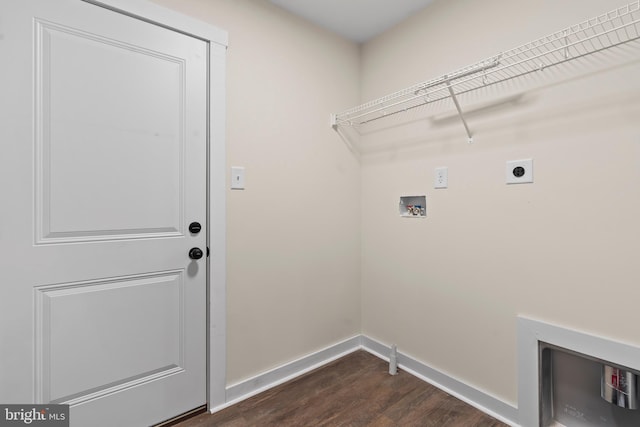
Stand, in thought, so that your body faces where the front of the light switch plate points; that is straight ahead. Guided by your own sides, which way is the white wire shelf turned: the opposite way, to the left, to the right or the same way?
to the right

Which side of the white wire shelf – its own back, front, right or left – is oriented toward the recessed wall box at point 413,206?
right

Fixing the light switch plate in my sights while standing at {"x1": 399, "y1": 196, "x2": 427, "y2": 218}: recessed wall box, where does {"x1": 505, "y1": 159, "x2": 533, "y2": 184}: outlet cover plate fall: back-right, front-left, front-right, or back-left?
back-left

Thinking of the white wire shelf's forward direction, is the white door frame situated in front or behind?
in front

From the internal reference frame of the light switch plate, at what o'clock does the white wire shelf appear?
The white wire shelf is roughly at 10 o'clock from the light switch plate.

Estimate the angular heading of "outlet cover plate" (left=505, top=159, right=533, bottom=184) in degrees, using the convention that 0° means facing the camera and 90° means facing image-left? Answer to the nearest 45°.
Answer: approximately 0°

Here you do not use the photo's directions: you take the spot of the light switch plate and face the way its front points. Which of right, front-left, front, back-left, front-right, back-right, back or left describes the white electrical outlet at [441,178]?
left

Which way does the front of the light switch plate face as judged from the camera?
facing the viewer

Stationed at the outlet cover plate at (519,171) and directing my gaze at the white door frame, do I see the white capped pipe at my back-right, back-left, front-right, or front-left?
front-right
